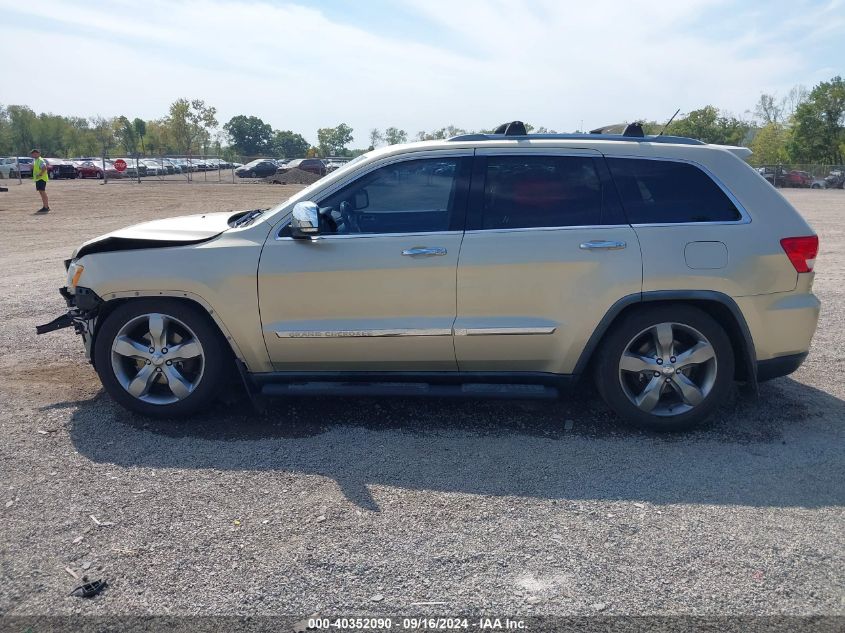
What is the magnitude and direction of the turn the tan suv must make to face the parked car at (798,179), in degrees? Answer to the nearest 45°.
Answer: approximately 135° to its right

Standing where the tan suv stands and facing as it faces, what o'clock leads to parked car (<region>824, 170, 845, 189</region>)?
The parked car is roughly at 4 o'clock from the tan suv.

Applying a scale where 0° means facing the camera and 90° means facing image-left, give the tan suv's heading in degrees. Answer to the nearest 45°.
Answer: approximately 90°
